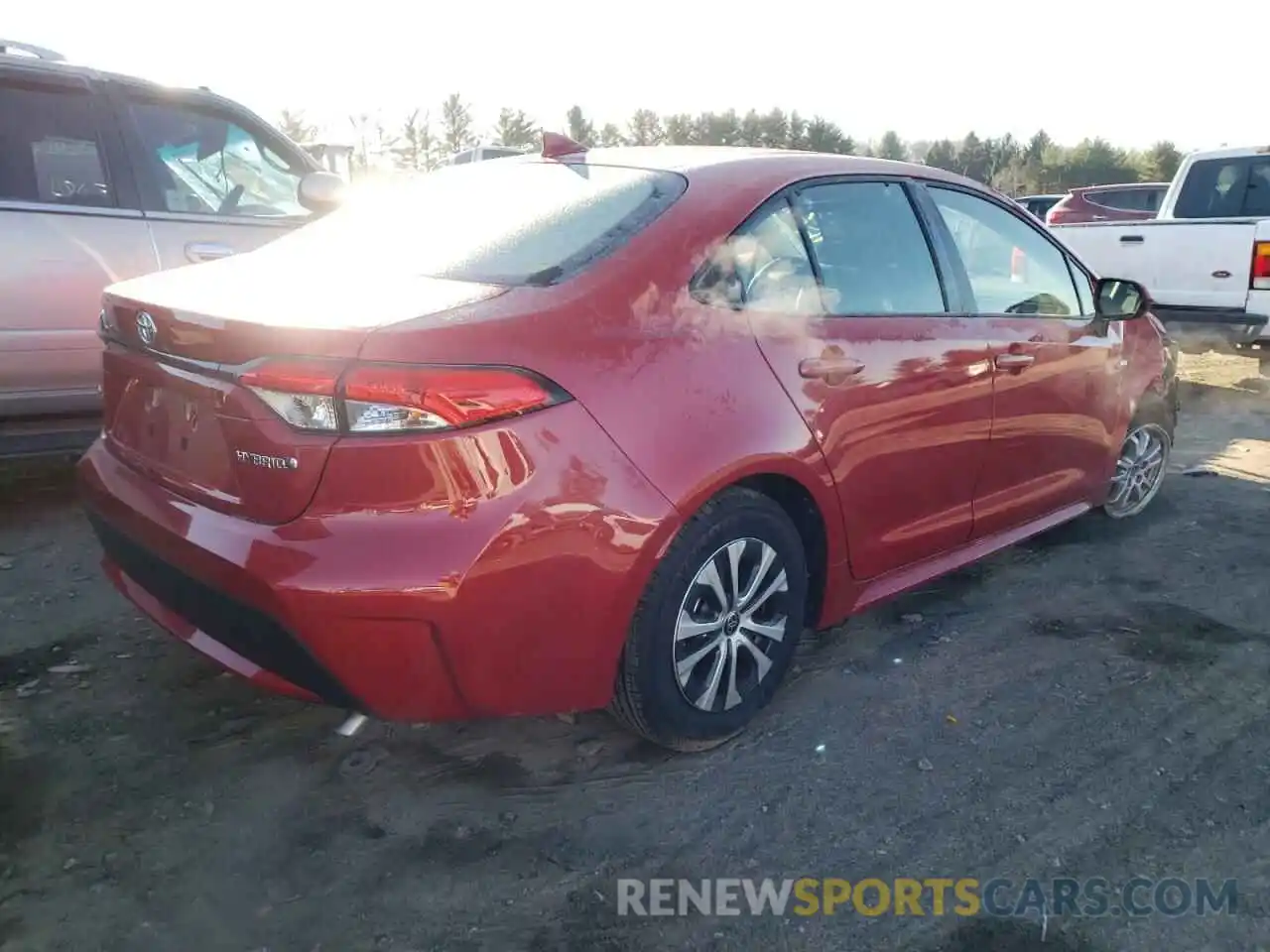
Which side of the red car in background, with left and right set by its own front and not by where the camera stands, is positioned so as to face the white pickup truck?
right

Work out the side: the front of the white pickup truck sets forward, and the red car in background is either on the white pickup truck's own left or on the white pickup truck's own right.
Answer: on the white pickup truck's own left

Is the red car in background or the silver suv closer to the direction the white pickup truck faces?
the red car in background

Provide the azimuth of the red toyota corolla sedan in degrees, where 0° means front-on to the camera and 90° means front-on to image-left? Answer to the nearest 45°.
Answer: approximately 225°

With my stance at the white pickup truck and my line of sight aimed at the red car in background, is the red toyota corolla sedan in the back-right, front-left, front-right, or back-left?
back-left

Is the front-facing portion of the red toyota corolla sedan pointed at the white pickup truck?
yes
